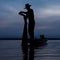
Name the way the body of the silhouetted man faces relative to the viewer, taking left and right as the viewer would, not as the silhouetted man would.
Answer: facing to the left of the viewer
